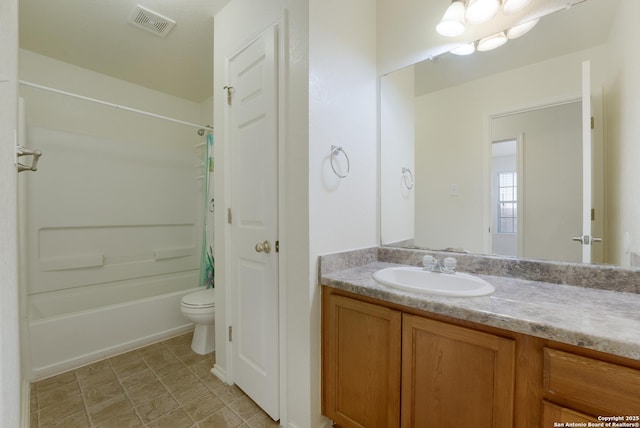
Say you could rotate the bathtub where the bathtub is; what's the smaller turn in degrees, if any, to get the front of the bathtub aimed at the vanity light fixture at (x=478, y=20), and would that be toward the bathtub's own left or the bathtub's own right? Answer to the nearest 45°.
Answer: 0° — it already faces it

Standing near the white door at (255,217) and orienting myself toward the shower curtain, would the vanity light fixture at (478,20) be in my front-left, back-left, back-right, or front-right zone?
back-right

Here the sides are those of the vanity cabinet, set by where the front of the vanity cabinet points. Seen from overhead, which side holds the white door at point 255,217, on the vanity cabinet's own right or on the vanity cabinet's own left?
on the vanity cabinet's own right

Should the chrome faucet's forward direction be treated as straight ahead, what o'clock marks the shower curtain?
The shower curtain is roughly at 2 o'clock from the chrome faucet.

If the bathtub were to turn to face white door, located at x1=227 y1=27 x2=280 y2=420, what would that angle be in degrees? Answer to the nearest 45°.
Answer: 0° — it already faces it
